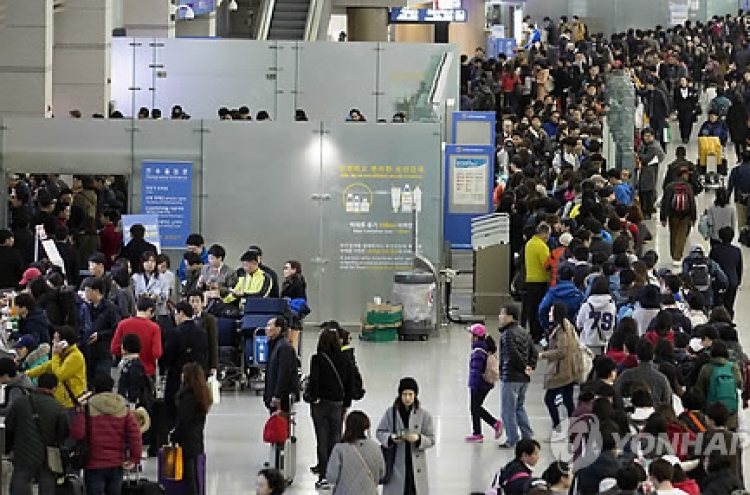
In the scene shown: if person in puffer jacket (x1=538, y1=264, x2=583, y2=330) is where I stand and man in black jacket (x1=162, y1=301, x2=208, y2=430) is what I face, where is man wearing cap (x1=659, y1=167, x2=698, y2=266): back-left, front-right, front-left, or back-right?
back-right

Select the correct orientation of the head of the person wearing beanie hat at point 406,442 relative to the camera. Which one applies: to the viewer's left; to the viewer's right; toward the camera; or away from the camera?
toward the camera

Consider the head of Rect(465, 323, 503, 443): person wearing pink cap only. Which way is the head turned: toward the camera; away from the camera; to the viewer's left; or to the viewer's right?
to the viewer's left

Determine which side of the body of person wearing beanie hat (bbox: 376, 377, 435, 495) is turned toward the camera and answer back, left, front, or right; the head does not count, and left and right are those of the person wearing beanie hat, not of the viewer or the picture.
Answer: front

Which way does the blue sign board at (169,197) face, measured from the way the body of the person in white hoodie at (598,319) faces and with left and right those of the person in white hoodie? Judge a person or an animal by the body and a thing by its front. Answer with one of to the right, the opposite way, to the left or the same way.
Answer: the opposite way

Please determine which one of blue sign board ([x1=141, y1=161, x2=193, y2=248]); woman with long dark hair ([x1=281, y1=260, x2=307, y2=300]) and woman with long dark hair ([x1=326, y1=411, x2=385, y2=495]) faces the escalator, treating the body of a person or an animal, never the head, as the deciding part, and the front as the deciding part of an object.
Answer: woman with long dark hair ([x1=326, y1=411, x2=385, y2=495])

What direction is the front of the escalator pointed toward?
toward the camera

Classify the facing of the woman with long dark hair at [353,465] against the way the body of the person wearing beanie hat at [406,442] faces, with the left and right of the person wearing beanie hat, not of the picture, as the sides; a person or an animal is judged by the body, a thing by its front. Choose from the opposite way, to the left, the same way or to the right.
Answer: the opposite way

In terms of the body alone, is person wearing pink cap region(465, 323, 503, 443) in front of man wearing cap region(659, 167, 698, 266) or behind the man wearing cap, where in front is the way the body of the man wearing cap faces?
behind

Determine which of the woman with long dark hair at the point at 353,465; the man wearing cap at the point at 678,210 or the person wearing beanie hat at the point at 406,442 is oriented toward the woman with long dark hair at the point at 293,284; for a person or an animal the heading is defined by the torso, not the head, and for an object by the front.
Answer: the woman with long dark hair at the point at 353,465

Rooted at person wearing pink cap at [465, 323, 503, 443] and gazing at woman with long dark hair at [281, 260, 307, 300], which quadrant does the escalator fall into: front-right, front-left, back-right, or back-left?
front-right

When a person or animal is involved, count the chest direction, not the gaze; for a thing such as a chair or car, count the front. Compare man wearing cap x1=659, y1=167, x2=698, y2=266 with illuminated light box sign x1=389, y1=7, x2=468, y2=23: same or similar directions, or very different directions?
very different directions

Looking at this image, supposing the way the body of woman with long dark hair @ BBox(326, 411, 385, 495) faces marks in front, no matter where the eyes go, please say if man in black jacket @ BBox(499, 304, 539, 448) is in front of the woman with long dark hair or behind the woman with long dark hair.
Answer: in front

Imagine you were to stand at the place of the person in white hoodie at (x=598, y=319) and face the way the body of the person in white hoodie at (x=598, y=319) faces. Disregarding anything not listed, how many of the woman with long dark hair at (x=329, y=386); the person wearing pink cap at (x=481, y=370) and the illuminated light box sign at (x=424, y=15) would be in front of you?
1
